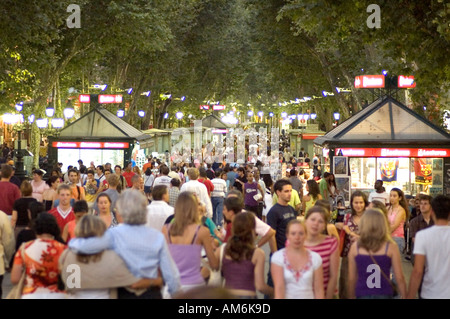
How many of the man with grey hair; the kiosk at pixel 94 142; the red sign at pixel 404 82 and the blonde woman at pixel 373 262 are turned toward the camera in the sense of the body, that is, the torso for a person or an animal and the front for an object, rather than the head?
2

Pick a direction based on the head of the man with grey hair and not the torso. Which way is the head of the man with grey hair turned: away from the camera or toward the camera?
away from the camera

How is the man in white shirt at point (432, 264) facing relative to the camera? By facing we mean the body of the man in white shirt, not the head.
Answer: away from the camera

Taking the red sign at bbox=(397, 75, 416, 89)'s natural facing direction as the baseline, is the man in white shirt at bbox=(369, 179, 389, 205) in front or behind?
in front

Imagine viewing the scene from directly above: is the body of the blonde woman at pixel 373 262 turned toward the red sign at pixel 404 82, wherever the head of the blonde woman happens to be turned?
yes

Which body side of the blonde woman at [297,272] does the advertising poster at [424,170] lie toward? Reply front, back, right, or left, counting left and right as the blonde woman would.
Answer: back

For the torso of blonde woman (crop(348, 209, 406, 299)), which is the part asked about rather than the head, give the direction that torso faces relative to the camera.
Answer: away from the camera

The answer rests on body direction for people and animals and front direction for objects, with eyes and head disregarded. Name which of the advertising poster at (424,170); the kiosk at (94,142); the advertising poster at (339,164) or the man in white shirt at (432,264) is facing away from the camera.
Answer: the man in white shirt

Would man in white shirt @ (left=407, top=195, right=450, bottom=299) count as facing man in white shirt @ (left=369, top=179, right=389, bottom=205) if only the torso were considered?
yes

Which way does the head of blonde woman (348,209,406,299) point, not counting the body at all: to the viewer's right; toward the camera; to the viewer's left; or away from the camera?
away from the camera
